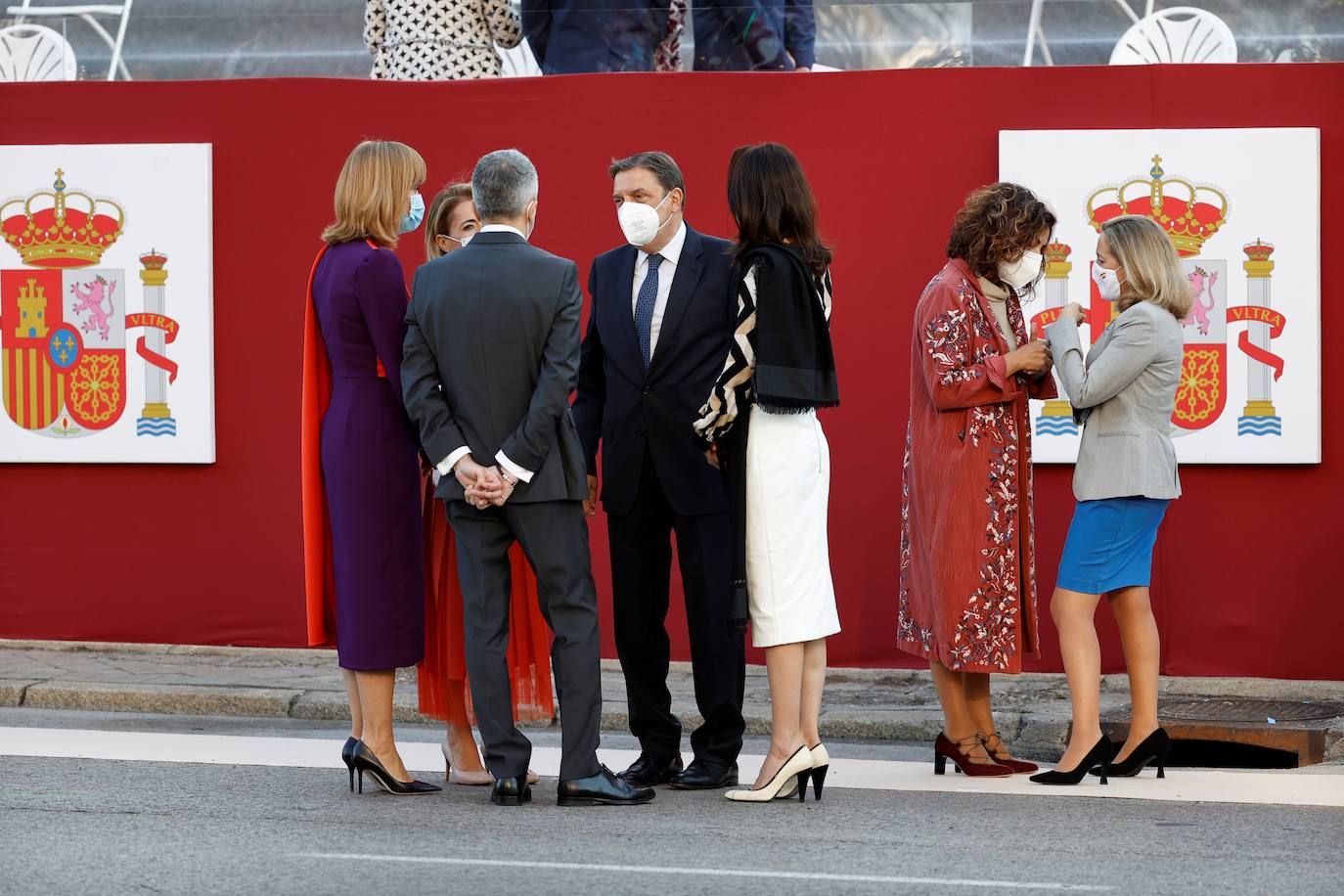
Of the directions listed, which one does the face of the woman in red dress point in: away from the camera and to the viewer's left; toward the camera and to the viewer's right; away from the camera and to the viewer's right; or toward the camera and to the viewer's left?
toward the camera and to the viewer's right

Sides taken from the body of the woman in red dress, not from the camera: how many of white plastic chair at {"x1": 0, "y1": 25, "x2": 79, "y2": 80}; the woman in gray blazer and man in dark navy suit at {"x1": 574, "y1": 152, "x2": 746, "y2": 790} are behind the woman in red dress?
1

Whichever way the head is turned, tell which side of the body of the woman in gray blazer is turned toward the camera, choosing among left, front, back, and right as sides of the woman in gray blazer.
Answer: left

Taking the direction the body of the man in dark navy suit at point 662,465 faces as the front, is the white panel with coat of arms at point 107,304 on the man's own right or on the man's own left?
on the man's own right

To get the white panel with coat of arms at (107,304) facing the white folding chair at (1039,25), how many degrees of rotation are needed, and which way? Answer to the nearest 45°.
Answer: approximately 90° to its left

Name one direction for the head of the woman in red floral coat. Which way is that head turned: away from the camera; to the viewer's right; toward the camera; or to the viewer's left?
to the viewer's right

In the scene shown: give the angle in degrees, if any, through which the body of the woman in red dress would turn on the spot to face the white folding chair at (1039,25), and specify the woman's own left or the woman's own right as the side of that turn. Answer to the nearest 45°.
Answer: approximately 90° to the woman's own left

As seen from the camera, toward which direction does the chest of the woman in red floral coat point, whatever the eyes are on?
to the viewer's right

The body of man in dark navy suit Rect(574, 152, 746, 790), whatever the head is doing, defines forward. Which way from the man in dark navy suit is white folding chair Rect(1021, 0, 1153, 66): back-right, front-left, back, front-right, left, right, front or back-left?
back

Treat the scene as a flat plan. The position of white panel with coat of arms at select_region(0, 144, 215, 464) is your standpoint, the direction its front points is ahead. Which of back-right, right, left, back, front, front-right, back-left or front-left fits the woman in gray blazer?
front-left

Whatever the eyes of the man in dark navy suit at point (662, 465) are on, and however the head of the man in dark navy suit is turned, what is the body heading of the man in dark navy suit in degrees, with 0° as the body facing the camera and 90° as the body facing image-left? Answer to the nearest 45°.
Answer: approximately 45°

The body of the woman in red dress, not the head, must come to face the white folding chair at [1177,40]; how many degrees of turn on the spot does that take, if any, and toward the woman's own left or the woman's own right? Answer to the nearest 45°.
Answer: approximately 90° to the woman's own left

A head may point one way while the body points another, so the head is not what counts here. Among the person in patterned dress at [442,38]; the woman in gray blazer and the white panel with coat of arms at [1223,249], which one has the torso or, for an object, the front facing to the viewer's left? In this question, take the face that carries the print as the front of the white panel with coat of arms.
the woman in gray blazer

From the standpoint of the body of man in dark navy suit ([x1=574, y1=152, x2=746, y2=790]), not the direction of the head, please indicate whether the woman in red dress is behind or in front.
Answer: in front
